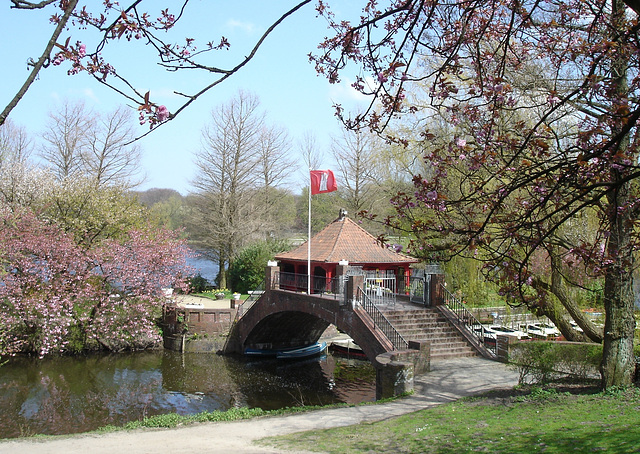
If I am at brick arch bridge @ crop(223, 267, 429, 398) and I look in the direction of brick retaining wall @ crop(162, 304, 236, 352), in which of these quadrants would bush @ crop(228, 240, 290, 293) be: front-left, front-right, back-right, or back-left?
front-right

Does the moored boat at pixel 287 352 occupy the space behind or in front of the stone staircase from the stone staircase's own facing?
behind

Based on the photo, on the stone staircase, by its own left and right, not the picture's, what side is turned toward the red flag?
back

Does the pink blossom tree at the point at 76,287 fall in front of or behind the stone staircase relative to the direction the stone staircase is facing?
behind

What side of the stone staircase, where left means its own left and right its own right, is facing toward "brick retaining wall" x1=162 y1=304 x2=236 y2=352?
back

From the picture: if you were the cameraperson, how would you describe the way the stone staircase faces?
facing the viewer and to the right of the viewer

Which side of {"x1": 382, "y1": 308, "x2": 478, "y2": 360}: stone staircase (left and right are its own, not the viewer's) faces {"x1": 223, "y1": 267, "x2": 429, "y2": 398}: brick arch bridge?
back

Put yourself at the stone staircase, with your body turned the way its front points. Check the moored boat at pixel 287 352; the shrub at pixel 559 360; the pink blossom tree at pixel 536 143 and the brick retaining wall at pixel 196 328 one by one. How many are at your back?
2

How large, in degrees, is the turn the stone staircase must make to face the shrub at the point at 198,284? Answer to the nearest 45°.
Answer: approximately 180°

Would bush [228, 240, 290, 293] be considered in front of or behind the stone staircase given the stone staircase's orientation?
behind

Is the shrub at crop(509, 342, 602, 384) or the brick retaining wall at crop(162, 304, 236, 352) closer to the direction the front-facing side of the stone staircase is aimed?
the shrub
